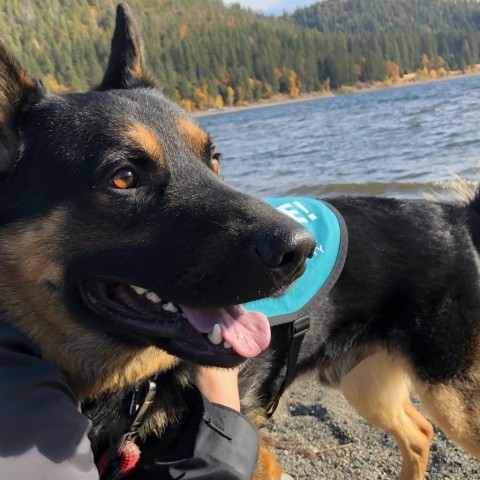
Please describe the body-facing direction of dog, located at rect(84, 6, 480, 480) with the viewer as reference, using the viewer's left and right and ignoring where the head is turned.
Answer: facing to the left of the viewer
